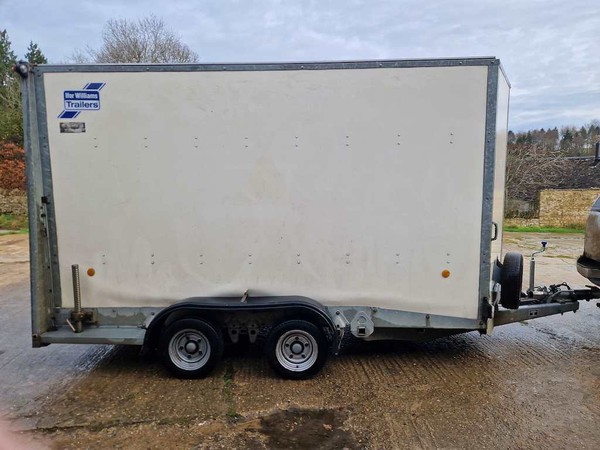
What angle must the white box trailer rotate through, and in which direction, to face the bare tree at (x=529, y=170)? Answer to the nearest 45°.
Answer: approximately 45° to its left

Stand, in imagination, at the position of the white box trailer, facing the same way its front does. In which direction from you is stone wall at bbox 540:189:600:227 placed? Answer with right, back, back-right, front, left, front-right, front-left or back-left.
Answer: front-left

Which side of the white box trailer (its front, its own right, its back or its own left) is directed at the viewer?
right
